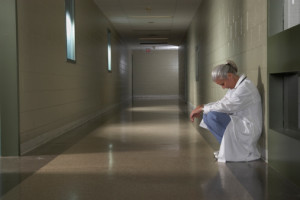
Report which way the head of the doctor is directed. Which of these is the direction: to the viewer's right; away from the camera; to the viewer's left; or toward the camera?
to the viewer's left

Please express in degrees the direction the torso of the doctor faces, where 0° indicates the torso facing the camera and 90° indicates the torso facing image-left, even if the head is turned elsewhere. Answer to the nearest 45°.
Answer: approximately 90°
